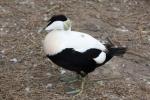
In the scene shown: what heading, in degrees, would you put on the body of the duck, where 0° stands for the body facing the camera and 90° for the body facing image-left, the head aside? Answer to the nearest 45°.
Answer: approximately 90°
